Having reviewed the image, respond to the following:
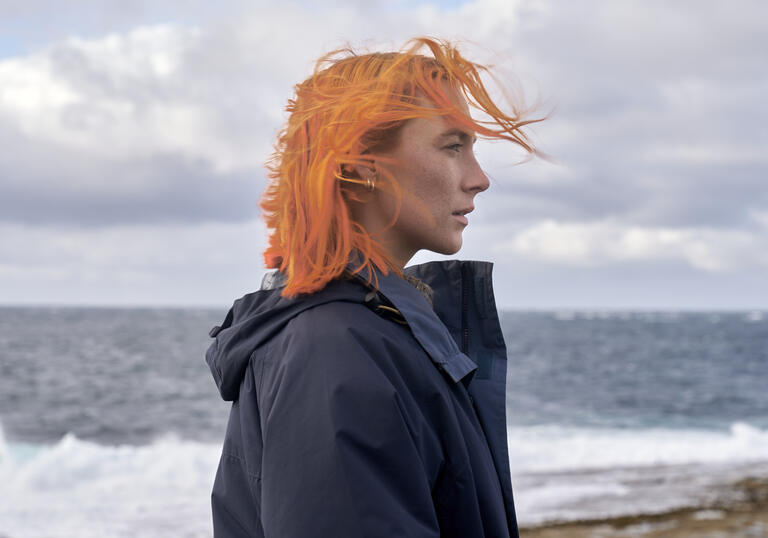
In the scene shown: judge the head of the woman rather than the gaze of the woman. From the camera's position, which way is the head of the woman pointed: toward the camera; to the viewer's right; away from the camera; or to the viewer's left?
to the viewer's right

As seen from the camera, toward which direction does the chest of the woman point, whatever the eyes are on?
to the viewer's right
